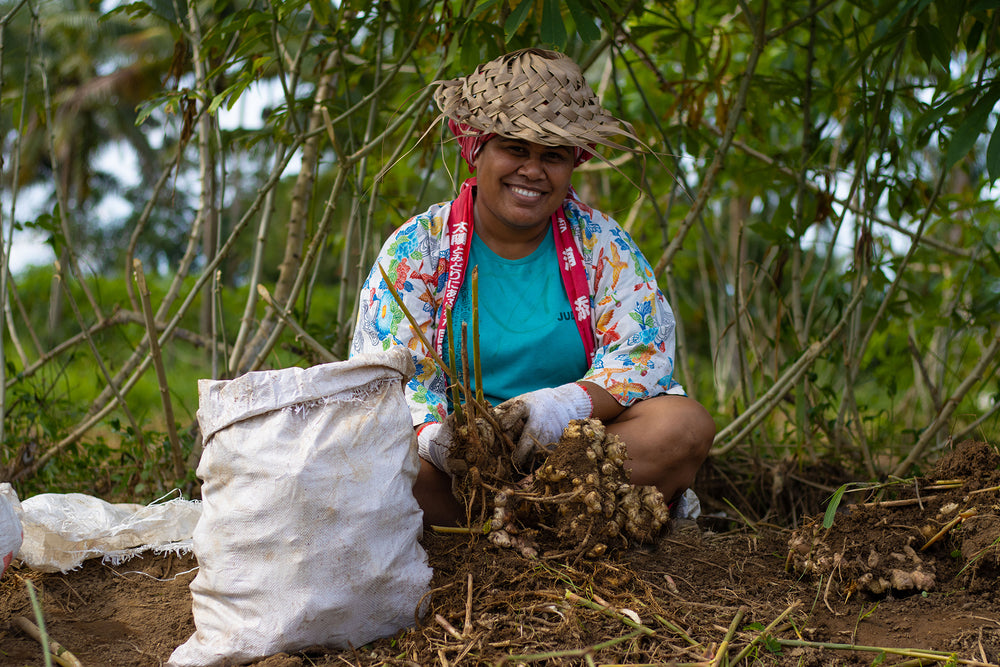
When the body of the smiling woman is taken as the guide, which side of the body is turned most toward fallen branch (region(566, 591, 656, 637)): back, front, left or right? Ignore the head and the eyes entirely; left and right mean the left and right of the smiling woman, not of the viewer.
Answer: front

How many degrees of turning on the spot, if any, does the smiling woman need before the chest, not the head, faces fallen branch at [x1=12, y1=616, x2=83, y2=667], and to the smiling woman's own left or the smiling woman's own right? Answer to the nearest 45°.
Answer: approximately 45° to the smiling woman's own right

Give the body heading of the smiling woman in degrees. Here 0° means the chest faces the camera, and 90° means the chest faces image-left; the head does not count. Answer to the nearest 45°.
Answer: approximately 0°

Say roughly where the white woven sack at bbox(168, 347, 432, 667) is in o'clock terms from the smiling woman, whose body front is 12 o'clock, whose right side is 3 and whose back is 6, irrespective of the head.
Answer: The white woven sack is roughly at 1 o'clock from the smiling woman.

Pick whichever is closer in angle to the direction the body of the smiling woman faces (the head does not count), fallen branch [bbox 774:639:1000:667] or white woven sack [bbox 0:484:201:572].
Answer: the fallen branch

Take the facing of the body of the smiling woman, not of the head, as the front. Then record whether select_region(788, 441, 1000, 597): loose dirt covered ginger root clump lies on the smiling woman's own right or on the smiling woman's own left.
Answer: on the smiling woman's own left

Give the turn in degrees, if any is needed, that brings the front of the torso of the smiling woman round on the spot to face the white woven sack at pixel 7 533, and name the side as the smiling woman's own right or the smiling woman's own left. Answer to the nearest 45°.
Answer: approximately 45° to the smiling woman's own right
